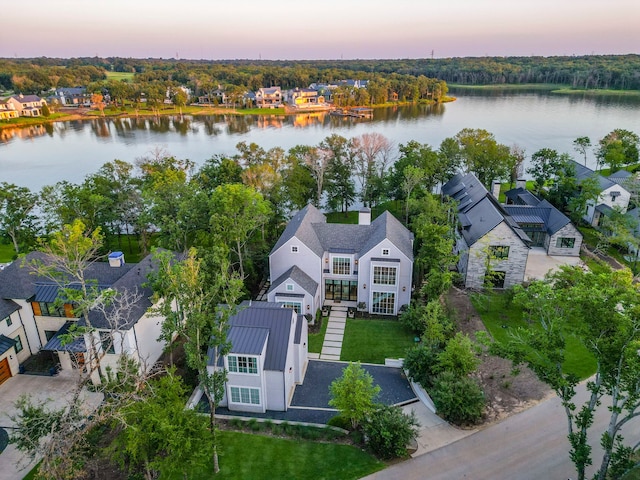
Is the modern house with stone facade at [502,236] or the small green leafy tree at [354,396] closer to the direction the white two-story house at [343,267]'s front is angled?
the small green leafy tree

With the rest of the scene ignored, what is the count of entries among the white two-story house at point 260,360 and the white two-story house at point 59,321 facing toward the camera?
2

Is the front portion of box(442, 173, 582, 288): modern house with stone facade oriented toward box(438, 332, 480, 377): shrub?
yes

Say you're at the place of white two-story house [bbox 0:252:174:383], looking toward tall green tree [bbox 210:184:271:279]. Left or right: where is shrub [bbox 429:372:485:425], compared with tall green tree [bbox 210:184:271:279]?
right

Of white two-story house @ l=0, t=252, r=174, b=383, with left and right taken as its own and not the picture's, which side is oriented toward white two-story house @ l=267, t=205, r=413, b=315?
left

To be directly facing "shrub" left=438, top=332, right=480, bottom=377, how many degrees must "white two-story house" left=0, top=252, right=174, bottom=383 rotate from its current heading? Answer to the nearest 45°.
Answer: approximately 45° to its left

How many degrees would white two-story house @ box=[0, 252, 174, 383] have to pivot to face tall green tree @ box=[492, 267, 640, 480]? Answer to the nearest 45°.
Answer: approximately 45° to its left

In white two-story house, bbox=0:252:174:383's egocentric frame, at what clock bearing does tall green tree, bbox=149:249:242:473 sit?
The tall green tree is roughly at 11 o'clock from the white two-story house.

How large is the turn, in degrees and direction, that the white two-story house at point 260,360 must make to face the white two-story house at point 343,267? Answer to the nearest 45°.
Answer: approximately 135° to its left

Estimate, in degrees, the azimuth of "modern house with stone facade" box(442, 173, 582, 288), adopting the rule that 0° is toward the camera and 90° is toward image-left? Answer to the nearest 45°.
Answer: approximately 0°

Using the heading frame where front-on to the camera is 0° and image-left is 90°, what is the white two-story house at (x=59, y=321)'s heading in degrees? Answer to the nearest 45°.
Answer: approximately 0°

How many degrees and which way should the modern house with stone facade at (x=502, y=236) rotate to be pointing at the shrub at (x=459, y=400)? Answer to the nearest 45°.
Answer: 0° — it already faces it

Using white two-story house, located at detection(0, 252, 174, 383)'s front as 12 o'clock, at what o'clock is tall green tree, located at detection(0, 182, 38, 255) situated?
The tall green tree is roughly at 6 o'clock from the white two-story house.
